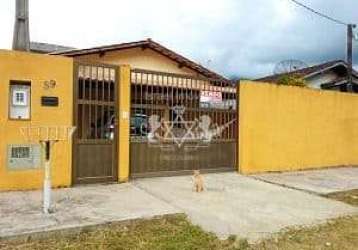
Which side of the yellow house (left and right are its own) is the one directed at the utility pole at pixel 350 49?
left

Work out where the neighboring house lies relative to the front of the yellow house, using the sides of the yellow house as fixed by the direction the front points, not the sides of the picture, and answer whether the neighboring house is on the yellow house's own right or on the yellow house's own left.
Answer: on the yellow house's own left

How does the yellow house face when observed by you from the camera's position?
facing the viewer and to the right of the viewer

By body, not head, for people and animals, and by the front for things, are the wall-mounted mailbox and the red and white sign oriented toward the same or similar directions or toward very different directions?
same or similar directions

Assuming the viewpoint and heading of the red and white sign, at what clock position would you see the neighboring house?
The neighboring house is roughly at 7 o'clock from the red and white sign.

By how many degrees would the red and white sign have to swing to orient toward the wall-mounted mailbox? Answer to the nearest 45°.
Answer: approximately 45° to its right

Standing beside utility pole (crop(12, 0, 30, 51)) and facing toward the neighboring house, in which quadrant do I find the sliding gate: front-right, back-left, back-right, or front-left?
front-right

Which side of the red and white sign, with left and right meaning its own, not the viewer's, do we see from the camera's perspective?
front

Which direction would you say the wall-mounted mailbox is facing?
toward the camera

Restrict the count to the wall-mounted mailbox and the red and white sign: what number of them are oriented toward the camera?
2

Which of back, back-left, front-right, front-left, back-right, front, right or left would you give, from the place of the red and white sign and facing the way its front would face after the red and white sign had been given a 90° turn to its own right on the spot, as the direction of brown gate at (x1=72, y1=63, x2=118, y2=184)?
front-left
